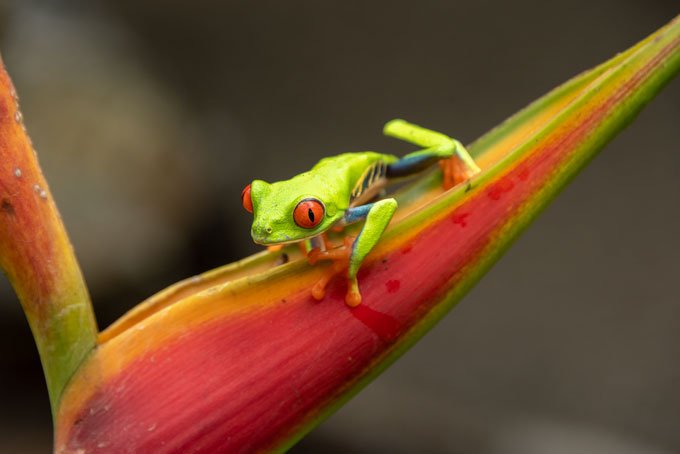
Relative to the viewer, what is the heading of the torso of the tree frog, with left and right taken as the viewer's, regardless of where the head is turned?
facing the viewer and to the left of the viewer
